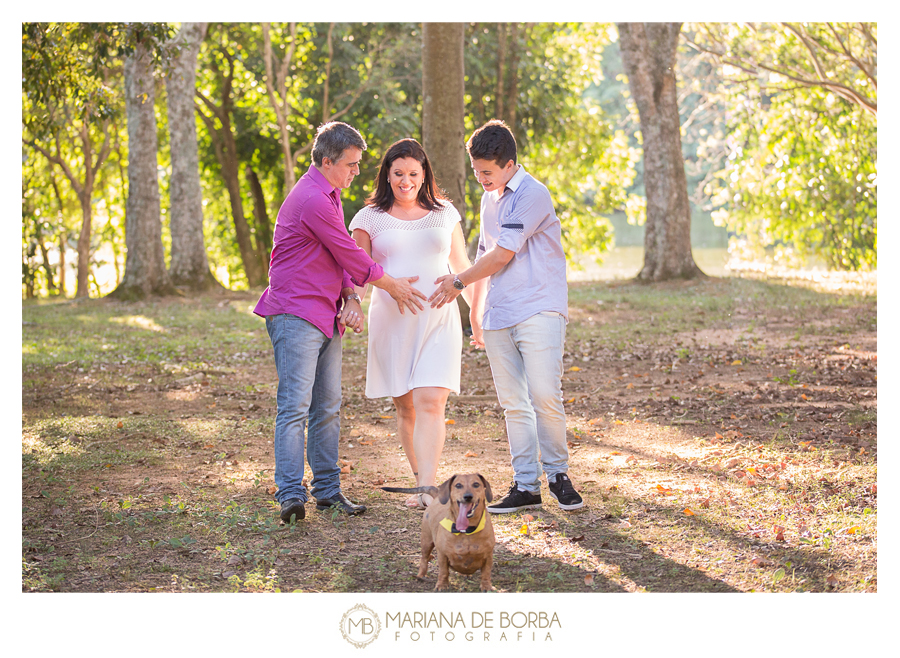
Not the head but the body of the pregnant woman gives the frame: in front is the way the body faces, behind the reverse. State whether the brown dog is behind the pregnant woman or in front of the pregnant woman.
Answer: in front

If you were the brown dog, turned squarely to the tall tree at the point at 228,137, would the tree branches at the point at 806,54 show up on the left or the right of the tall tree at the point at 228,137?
right

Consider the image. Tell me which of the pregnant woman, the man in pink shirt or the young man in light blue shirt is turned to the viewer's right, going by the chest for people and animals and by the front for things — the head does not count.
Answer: the man in pink shirt

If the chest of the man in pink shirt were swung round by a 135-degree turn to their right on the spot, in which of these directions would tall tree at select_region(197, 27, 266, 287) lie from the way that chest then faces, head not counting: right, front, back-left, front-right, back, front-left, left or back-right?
back-right

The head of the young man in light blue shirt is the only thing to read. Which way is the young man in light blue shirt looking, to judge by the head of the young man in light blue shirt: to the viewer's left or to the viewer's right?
to the viewer's left

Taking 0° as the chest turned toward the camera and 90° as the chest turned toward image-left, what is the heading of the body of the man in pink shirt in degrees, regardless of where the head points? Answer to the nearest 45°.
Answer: approximately 270°

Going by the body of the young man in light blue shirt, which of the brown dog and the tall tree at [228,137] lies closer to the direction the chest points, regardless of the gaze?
the brown dog

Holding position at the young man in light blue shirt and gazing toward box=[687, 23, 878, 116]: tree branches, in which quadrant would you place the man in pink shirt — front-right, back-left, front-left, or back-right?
back-left

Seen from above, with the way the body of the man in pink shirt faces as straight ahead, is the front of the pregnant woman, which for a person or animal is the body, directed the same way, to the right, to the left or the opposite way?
to the right
